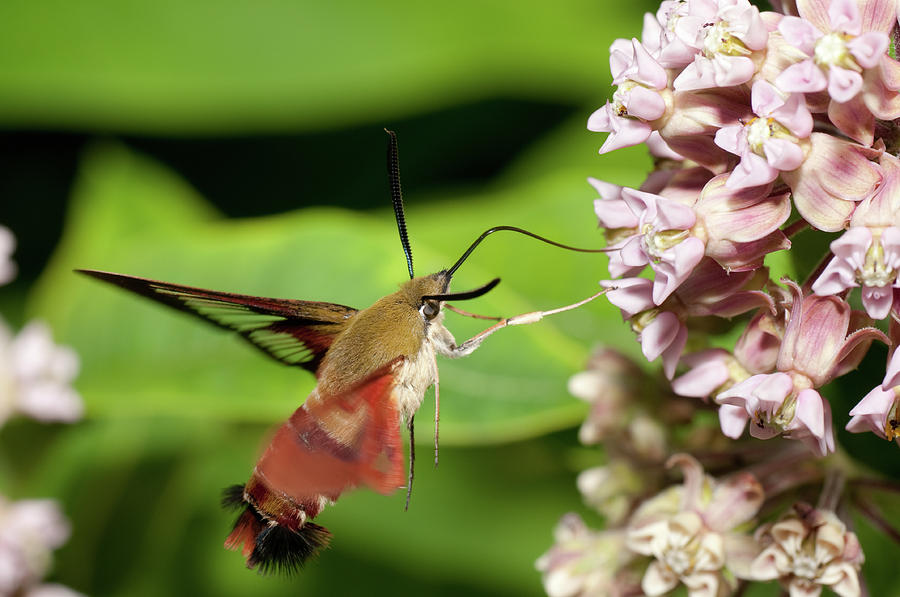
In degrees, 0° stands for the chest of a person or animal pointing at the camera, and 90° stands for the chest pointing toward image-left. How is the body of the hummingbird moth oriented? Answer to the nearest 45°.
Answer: approximately 270°
